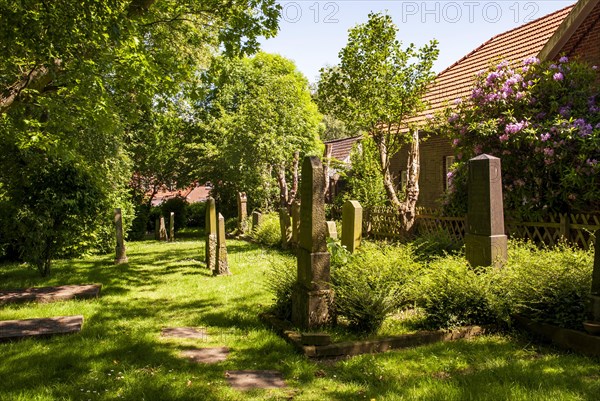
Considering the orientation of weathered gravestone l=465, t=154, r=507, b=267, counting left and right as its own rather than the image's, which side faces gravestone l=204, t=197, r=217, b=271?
right

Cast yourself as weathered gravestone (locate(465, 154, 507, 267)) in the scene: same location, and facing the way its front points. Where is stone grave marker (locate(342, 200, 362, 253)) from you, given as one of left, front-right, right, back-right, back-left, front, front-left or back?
front-right

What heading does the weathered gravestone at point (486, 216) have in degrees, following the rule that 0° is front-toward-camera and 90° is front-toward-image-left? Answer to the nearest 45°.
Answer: approximately 45°

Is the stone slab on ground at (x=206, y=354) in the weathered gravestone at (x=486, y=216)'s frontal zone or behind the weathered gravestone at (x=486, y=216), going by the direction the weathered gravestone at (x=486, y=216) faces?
frontal zone

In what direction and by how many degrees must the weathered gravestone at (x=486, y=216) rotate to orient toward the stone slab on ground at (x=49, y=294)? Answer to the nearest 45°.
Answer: approximately 45° to its right

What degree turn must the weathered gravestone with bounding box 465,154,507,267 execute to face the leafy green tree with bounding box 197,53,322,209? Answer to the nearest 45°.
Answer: approximately 90° to its right

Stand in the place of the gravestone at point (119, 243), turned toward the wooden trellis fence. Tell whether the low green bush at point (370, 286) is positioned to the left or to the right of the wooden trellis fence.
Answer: right

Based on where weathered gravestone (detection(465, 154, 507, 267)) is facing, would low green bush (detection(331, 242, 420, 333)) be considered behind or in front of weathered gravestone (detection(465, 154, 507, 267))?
in front

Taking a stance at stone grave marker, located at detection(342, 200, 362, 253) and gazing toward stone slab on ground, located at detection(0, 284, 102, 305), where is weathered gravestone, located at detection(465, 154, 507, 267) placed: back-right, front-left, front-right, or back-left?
back-left

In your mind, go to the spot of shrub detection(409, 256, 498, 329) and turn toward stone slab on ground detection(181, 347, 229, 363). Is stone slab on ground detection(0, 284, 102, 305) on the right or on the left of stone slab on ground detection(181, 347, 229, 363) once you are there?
right

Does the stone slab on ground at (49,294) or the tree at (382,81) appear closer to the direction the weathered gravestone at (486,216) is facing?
the stone slab on ground

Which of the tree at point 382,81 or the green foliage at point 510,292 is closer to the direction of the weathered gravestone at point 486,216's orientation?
the green foliage

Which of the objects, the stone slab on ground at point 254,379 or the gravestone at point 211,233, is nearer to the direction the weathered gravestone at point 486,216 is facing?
the stone slab on ground
